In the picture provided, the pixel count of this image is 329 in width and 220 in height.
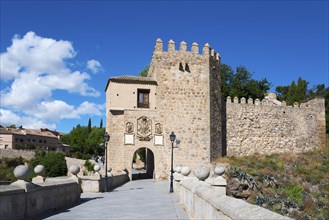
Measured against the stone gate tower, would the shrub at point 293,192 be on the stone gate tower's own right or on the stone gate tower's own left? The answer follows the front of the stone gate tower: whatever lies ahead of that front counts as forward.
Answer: on the stone gate tower's own left

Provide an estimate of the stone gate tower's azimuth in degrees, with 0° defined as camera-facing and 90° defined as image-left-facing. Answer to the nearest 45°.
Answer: approximately 0°

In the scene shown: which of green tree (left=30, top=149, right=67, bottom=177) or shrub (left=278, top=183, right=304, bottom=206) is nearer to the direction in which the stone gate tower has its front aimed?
the shrub

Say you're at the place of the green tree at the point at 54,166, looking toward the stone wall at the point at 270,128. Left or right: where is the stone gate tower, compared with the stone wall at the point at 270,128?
right

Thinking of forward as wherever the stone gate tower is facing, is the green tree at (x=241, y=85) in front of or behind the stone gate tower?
behind

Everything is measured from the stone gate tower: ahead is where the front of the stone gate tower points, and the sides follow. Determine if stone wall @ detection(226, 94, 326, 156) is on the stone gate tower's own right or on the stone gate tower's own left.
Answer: on the stone gate tower's own left
